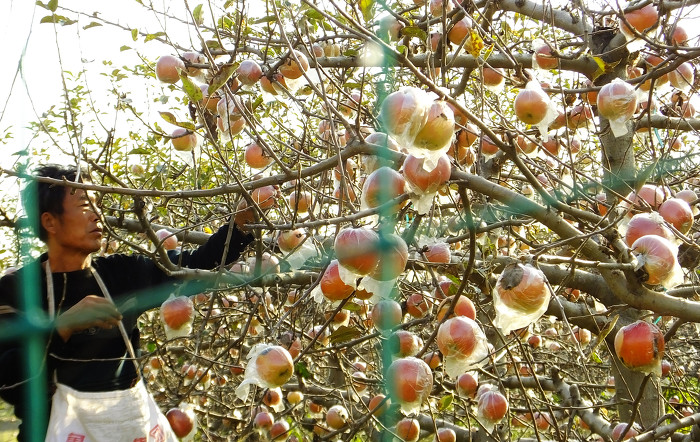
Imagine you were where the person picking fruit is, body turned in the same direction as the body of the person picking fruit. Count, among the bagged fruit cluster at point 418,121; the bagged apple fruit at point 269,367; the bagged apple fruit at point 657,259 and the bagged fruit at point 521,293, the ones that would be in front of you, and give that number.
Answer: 4

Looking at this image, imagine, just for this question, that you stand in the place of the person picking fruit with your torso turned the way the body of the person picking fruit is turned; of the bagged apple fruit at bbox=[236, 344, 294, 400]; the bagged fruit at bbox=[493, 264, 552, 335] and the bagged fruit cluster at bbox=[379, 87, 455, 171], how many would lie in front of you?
3

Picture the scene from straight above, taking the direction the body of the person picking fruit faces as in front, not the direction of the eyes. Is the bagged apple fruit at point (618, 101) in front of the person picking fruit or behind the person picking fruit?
in front

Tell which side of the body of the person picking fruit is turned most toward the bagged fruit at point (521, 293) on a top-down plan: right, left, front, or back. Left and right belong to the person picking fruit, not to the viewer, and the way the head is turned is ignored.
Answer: front

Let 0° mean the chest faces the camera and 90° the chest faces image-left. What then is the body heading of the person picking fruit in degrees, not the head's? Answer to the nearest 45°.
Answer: approximately 315°

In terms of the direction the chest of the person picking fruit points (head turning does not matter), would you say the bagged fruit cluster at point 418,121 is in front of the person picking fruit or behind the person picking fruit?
in front

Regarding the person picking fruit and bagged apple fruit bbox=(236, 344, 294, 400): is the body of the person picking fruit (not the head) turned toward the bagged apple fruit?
yes
